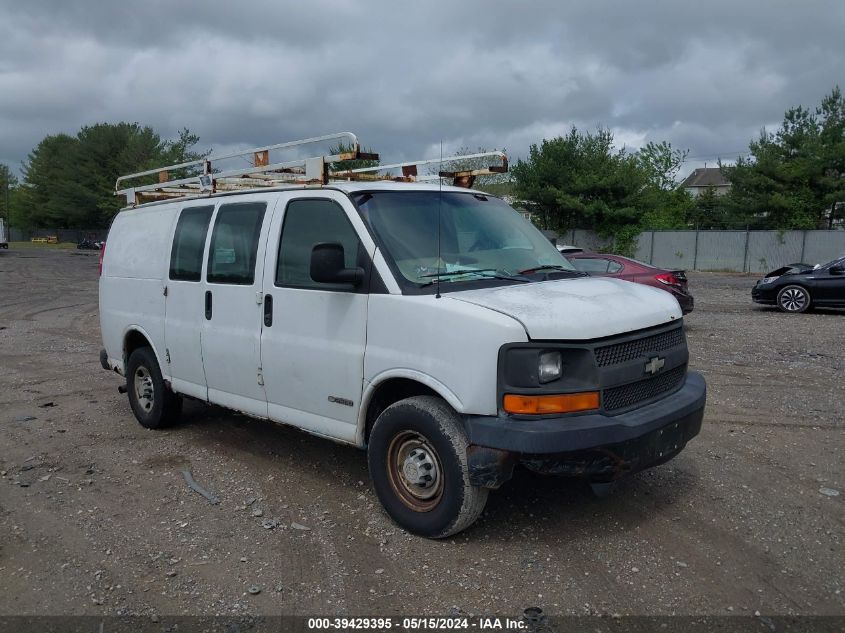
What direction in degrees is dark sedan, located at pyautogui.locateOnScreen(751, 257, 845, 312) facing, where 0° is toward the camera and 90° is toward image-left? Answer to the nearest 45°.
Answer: approximately 90°

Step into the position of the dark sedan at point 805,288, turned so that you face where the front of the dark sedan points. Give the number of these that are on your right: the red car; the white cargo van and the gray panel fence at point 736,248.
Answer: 1

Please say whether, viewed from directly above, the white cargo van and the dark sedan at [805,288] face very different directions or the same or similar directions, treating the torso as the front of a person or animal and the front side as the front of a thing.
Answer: very different directions

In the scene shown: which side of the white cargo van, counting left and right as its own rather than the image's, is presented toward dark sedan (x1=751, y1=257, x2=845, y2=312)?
left

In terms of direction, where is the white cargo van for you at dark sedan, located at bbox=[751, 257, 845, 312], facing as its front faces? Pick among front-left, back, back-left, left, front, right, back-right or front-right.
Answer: left

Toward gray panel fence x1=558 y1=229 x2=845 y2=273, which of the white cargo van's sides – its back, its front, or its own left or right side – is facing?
left

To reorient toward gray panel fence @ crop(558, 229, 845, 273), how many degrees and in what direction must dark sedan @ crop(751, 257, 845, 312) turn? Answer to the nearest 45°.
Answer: approximately 90° to its right

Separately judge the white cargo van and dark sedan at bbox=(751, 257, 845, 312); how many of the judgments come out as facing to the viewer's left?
1
